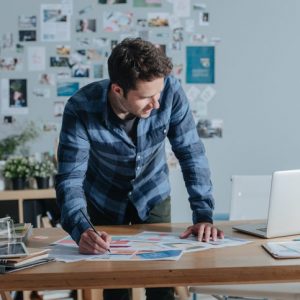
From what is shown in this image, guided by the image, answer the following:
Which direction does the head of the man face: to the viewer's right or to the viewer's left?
to the viewer's right

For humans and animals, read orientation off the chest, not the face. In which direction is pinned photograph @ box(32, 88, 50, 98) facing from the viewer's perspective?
toward the camera

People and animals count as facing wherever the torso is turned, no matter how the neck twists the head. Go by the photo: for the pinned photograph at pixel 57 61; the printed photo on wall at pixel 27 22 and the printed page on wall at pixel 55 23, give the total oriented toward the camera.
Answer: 3

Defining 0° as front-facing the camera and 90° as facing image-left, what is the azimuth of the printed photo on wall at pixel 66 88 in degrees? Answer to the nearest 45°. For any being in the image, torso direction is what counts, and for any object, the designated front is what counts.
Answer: approximately 0°

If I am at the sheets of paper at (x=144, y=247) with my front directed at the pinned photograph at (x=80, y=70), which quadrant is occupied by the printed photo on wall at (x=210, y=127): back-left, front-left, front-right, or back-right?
front-right

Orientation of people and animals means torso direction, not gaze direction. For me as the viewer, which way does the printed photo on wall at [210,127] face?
facing the viewer

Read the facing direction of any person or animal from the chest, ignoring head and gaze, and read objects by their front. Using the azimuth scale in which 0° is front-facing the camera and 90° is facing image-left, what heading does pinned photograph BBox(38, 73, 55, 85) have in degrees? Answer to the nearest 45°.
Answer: approximately 0°

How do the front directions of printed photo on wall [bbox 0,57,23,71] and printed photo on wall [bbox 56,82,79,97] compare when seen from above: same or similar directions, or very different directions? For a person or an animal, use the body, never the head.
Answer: same or similar directions

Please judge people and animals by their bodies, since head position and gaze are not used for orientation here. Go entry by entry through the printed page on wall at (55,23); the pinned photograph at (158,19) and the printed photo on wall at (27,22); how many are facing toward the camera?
3

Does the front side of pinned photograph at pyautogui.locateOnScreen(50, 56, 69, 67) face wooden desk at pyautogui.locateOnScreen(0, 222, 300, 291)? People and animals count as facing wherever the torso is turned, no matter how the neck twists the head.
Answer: yes
